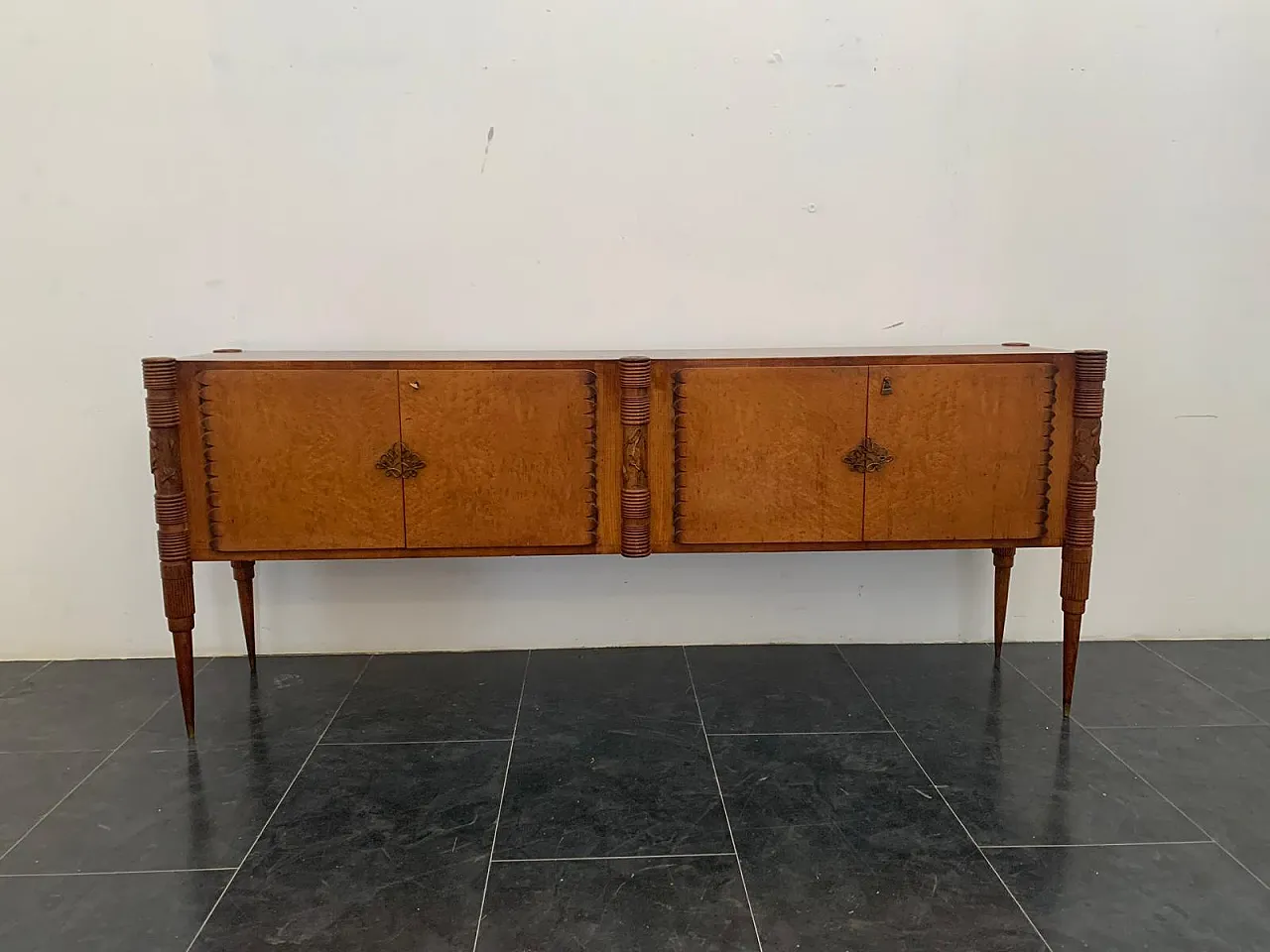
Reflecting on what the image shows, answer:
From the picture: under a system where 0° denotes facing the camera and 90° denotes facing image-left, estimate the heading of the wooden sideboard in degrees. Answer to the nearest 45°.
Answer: approximately 0°
